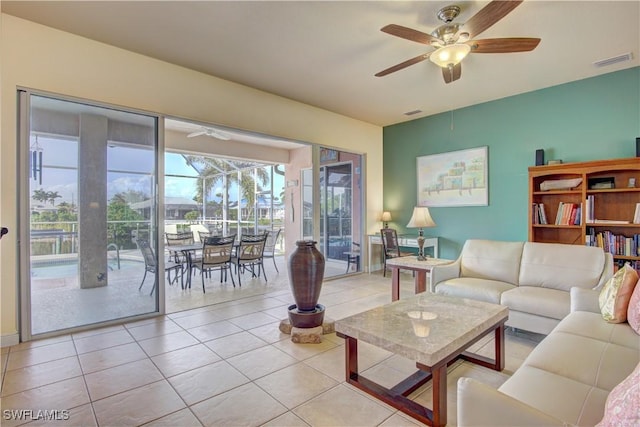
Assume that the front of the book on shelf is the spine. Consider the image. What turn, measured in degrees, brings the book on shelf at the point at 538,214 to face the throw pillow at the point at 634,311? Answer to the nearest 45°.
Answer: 0° — it already faces it

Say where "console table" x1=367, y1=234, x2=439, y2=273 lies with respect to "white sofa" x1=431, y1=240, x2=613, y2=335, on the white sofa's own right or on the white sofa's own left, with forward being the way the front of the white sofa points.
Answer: on the white sofa's own right

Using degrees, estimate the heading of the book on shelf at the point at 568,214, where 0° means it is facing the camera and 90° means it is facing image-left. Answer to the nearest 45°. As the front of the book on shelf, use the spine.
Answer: approximately 0°

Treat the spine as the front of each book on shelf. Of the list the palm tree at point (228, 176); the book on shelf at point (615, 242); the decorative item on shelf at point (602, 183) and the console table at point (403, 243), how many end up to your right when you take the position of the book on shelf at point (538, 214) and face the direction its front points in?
2

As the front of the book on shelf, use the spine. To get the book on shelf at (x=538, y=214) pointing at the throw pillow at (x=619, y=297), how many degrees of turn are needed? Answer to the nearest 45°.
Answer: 0° — it already faces it

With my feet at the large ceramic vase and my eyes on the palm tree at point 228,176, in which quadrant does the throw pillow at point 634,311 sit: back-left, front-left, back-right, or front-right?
back-right
